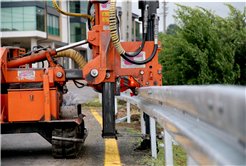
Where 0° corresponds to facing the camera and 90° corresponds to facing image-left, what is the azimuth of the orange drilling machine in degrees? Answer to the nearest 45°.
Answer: approximately 270°

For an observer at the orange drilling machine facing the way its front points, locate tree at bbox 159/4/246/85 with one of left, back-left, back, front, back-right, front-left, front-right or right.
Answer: front-left

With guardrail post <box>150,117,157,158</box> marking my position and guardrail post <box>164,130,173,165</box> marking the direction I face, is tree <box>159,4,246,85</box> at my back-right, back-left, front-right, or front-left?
back-left

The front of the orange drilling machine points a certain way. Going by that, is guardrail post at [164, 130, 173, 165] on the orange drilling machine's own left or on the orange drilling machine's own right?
on the orange drilling machine's own right
